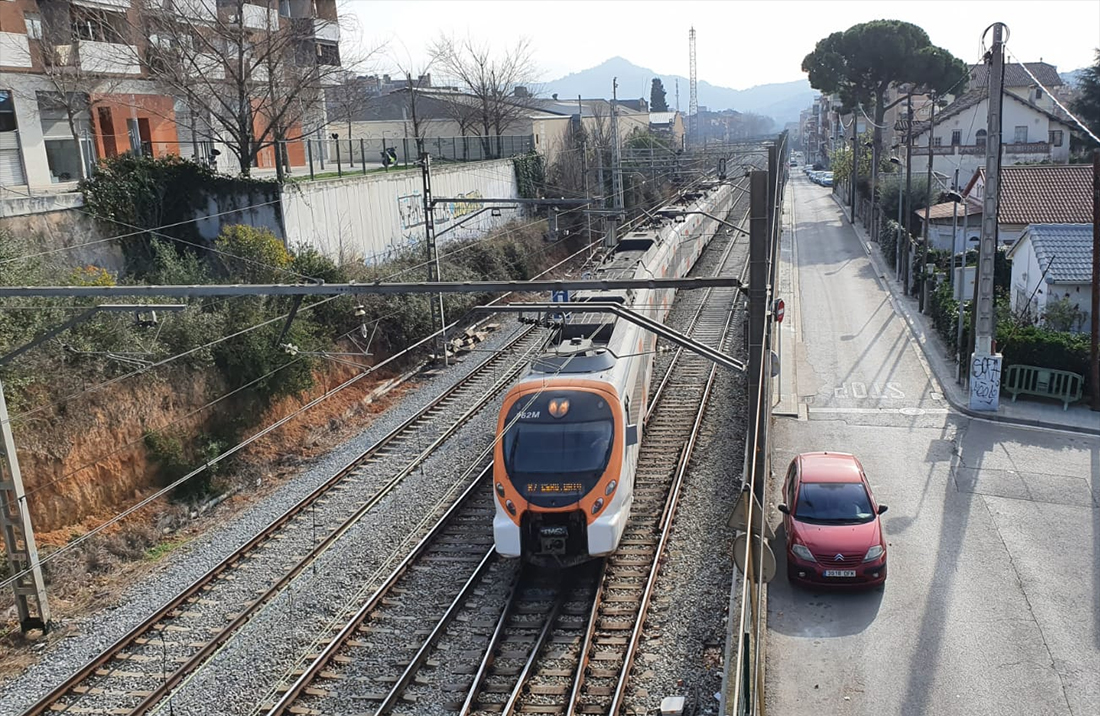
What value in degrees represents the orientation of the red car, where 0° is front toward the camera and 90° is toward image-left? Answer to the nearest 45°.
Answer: approximately 0°

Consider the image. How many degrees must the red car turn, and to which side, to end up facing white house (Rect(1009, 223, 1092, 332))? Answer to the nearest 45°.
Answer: approximately 180°

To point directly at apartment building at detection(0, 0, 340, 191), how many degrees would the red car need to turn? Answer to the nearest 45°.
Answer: approximately 135° to its right

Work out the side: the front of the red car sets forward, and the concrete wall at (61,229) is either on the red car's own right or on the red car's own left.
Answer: on the red car's own right

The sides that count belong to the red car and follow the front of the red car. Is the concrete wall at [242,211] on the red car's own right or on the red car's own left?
on the red car's own right

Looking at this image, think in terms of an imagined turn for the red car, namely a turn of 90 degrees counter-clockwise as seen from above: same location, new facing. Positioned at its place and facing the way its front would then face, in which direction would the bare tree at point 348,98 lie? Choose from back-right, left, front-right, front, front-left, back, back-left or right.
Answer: back-left

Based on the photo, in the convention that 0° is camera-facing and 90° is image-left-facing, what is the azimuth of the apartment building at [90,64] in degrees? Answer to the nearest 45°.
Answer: approximately 315°

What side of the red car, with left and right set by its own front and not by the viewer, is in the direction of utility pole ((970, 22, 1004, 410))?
back

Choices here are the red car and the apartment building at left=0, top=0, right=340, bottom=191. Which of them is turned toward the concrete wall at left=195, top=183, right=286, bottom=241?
the apartment building
